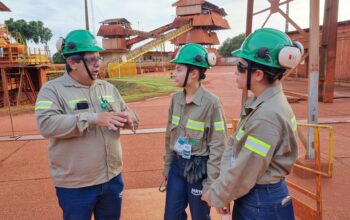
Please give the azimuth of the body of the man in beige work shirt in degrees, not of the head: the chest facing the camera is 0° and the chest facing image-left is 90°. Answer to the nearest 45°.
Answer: approximately 315°

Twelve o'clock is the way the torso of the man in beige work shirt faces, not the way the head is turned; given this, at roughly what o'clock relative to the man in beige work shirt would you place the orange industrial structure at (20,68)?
The orange industrial structure is roughly at 7 o'clock from the man in beige work shirt.

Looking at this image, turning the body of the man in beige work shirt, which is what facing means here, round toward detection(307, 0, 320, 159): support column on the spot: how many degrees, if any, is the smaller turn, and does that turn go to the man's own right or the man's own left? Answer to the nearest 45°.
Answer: approximately 45° to the man's own left

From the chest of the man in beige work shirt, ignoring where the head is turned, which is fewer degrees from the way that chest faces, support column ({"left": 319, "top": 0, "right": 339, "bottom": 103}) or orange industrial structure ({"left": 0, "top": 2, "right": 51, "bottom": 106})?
the support column

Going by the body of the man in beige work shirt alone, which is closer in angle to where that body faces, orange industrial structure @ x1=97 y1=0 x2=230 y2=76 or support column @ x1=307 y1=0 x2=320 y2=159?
the support column

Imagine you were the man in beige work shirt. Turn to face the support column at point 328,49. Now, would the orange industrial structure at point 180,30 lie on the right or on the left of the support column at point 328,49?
left

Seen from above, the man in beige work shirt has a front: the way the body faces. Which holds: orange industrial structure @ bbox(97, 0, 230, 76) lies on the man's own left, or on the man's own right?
on the man's own left

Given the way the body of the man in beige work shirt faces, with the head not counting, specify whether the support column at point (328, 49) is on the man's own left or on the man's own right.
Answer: on the man's own left
